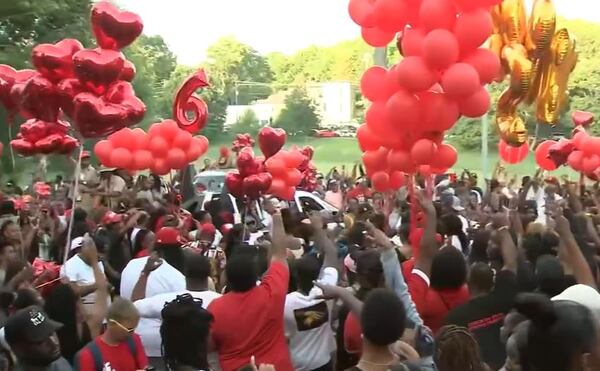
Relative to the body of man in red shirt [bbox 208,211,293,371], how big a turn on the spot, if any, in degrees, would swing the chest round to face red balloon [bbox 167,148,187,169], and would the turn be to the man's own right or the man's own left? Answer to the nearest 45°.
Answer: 0° — they already face it

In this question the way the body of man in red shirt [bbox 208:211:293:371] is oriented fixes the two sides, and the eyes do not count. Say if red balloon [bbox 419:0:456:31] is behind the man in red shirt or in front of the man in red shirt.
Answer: in front

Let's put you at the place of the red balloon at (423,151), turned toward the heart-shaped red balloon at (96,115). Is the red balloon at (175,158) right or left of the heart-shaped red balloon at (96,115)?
right

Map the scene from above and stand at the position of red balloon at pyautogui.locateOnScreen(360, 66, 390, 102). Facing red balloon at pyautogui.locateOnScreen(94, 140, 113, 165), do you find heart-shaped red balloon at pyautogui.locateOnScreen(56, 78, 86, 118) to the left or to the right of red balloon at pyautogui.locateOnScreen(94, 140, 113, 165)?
left

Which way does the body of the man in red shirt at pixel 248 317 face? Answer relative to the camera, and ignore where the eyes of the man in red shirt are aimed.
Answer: away from the camera

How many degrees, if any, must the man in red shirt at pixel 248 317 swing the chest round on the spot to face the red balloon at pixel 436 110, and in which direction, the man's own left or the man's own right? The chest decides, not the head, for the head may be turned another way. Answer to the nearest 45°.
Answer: approximately 45° to the man's own right

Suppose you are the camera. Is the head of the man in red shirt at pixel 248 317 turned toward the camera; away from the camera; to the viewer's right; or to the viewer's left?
away from the camera

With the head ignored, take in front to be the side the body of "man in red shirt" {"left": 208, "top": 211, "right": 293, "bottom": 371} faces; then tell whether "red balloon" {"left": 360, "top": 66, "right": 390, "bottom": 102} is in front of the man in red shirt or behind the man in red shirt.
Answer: in front

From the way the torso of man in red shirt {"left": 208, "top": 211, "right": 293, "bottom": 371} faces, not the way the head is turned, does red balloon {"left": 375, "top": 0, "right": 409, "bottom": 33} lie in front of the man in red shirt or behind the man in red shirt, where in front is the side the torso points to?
in front

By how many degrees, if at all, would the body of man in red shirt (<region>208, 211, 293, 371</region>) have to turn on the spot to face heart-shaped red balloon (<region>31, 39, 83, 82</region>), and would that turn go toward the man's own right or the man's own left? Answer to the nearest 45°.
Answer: approximately 45° to the man's own left

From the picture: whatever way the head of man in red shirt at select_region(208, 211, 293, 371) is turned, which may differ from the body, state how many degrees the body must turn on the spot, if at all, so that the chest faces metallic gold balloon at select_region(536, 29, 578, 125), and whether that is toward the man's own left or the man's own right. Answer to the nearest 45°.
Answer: approximately 45° to the man's own right

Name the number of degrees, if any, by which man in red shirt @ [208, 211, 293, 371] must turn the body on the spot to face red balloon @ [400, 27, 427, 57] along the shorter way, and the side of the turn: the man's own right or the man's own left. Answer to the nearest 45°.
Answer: approximately 45° to the man's own right

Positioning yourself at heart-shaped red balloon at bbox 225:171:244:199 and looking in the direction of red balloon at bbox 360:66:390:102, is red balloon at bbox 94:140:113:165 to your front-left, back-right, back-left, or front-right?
back-right
